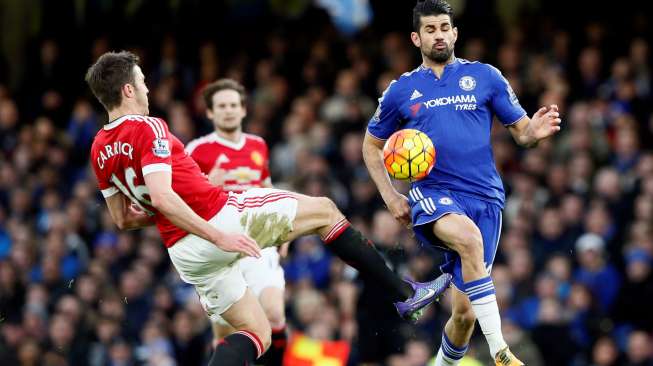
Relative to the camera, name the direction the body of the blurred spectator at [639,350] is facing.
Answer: toward the camera

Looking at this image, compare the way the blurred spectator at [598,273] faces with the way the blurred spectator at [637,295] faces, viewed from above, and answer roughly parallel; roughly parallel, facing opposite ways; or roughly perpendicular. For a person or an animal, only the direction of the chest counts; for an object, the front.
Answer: roughly parallel

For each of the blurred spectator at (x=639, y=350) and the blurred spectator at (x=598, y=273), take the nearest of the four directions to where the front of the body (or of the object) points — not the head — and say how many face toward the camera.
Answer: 2

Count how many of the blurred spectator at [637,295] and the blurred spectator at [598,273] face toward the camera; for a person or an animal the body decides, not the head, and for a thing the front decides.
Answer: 2

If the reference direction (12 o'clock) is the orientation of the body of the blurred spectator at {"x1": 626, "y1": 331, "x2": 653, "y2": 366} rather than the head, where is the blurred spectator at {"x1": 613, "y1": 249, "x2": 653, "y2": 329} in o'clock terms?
the blurred spectator at {"x1": 613, "y1": 249, "x2": 653, "y2": 329} is roughly at 6 o'clock from the blurred spectator at {"x1": 626, "y1": 331, "x2": 653, "y2": 366}.

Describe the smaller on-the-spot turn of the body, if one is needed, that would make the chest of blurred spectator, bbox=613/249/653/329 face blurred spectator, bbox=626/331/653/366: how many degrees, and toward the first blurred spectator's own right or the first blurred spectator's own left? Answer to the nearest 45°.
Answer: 0° — they already face them

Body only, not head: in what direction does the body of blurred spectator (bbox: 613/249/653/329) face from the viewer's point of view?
toward the camera

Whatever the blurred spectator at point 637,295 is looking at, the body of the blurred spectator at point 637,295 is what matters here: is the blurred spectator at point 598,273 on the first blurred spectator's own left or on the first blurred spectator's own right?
on the first blurred spectator's own right

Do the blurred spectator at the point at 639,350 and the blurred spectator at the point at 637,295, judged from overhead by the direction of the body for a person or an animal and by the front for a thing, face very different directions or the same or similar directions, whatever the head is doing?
same or similar directions
